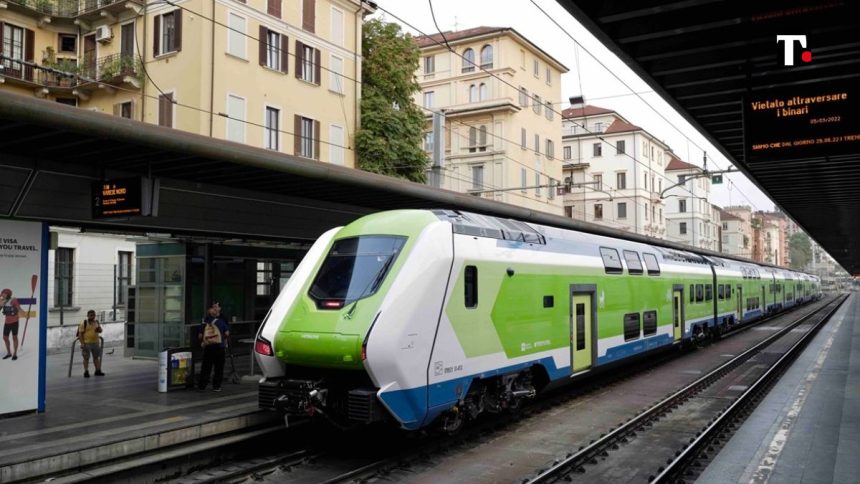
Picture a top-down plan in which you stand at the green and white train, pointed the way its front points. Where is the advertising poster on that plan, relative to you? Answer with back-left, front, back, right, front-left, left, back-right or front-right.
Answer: front-right

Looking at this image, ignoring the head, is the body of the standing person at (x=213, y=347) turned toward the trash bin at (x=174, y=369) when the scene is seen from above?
no

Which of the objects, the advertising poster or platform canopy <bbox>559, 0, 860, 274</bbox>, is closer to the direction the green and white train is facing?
the advertising poster

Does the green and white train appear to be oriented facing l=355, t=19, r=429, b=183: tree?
no

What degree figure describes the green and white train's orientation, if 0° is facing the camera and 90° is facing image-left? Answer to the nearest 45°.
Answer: approximately 45°

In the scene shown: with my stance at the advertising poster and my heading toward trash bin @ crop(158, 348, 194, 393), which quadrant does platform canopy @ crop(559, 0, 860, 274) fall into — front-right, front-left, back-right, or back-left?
front-right
